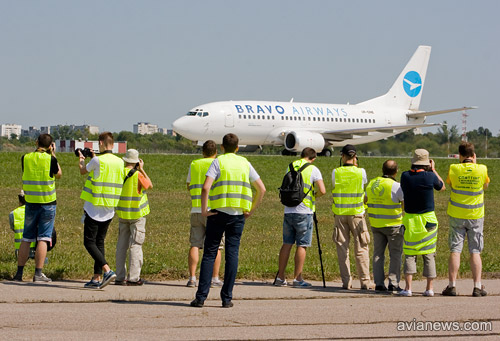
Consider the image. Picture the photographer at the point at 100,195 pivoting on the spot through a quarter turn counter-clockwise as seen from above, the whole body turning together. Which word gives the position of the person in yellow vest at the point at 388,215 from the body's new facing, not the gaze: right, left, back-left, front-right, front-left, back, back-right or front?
back-left

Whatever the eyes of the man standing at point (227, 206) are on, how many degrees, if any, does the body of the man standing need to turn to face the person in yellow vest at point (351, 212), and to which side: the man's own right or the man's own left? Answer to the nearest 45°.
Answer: approximately 45° to the man's own right

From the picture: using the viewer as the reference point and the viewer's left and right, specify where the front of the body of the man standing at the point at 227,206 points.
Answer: facing away from the viewer

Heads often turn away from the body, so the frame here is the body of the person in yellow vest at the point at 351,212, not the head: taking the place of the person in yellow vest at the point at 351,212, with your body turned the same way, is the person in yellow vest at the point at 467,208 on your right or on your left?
on your right

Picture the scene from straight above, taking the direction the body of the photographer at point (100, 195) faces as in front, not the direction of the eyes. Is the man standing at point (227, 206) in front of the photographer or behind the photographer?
behind

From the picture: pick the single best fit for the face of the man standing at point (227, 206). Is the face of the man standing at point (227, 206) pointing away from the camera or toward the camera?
away from the camera

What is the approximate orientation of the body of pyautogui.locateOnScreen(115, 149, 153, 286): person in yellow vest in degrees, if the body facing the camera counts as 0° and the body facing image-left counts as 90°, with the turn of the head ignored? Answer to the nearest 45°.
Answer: approximately 225°

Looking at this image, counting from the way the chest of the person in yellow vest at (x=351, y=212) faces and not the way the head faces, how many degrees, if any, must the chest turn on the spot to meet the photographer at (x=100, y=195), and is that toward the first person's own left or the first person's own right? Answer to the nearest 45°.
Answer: approximately 90° to the first person's own left

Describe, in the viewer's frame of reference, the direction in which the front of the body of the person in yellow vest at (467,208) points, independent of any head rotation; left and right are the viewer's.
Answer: facing away from the viewer

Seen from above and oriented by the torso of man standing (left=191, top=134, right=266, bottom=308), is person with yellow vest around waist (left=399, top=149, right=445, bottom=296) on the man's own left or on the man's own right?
on the man's own right

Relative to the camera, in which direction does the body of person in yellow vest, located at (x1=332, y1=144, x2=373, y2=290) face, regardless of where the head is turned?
away from the camera
